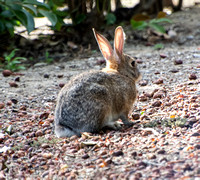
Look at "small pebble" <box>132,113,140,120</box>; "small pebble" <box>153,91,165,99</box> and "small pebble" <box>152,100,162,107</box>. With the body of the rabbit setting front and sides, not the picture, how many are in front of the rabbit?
3

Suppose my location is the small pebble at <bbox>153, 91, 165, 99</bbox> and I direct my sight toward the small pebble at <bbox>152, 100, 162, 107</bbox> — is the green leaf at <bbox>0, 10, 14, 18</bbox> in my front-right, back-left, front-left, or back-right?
back-right

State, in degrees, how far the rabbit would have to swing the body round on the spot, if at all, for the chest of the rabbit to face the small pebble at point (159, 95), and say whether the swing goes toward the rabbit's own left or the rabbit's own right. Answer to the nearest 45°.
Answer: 0° — it already faces it

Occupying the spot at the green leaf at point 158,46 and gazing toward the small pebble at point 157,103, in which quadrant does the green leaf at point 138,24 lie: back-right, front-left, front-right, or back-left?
back-right

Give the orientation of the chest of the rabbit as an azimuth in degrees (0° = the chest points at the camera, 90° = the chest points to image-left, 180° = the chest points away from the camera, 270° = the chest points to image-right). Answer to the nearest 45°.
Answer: approximately 225°

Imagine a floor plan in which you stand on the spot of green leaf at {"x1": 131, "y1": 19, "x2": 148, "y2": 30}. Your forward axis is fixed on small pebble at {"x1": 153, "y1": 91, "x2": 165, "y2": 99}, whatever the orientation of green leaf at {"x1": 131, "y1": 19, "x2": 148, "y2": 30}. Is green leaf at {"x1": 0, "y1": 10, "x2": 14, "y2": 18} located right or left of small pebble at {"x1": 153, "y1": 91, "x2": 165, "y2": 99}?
right

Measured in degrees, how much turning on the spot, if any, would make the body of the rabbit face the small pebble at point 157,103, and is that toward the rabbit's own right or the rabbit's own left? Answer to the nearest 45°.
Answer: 0° — it already faces it
